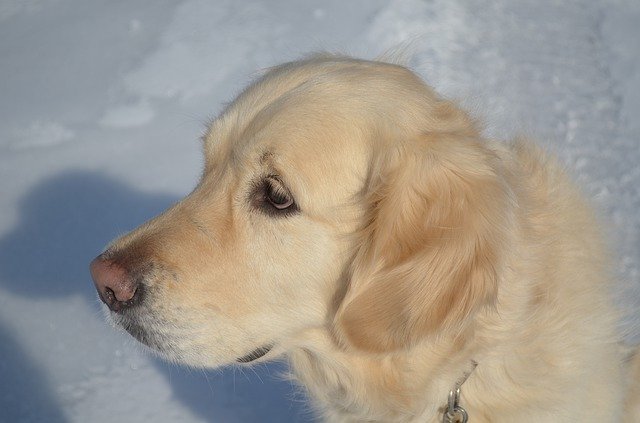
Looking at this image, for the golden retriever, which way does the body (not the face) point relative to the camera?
to the viewer's left
